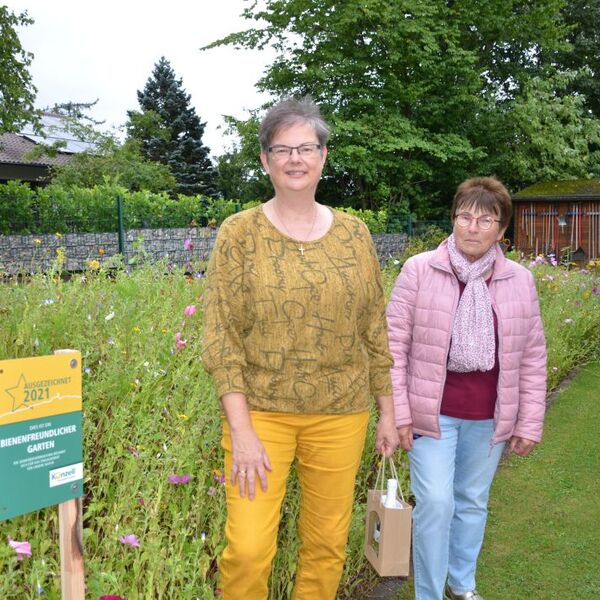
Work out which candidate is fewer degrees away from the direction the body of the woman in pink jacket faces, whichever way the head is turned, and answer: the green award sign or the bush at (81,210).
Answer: the green award sign

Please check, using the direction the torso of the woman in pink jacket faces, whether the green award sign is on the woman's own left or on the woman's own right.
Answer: on the woman's own right

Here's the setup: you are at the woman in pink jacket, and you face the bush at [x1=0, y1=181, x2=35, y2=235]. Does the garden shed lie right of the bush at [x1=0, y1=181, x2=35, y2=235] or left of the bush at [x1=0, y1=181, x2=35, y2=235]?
right

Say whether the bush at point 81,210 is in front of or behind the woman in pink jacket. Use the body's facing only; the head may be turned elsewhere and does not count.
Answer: behind

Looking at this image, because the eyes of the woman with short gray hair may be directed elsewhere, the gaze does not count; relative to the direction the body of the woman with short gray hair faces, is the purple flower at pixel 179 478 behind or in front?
behind

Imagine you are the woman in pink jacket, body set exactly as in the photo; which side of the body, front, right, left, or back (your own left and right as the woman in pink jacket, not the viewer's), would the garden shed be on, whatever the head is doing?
back

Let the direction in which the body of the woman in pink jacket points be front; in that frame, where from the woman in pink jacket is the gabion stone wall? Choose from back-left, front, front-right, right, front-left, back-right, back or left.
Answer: back-right

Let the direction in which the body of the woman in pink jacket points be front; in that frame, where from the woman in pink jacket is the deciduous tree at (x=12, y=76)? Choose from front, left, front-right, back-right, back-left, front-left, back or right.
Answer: back-right

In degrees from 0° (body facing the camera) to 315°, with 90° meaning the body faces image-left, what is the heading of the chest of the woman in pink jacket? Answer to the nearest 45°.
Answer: approximately 0°

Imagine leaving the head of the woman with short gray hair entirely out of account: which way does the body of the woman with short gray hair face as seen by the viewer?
toward the camera

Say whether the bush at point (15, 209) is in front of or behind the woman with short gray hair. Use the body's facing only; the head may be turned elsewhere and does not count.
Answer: behind

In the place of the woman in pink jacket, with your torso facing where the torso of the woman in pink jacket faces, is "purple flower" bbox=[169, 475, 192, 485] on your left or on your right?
on your right

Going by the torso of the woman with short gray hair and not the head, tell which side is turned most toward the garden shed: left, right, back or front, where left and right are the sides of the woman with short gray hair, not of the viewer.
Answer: back
